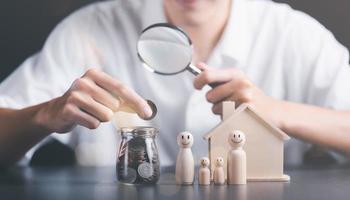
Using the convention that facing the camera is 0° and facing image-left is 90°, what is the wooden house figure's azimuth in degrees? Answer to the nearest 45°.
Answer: approximately 0°
